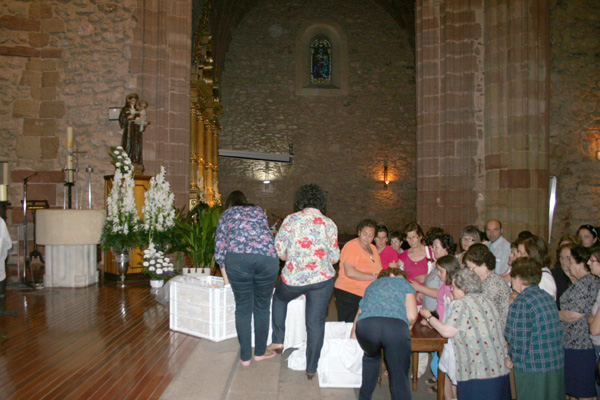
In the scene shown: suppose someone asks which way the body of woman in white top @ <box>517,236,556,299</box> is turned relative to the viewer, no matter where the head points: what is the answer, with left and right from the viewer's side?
facing to the left of the viewer

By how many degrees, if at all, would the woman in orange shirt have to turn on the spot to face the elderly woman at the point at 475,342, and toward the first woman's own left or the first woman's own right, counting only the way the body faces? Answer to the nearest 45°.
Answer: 0° — they already face them

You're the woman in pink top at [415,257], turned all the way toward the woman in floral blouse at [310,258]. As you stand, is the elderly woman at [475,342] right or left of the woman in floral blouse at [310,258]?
left

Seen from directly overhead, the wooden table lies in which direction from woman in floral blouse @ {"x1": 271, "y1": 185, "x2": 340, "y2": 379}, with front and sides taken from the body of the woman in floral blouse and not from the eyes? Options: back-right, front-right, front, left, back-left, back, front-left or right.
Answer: right

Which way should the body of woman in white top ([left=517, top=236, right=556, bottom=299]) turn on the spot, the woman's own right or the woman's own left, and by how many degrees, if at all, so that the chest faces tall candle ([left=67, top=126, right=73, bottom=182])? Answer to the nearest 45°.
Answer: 0° — they already face it

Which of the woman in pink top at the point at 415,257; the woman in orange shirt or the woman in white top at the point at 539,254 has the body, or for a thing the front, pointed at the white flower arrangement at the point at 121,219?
the woman in white top

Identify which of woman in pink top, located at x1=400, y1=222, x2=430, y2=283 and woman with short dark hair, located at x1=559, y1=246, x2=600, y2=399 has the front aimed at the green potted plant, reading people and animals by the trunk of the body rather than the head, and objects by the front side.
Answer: the woman with short dark hair

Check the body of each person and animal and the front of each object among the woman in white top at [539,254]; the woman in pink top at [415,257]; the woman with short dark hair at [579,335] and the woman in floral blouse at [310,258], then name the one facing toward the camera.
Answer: the woman in pink top

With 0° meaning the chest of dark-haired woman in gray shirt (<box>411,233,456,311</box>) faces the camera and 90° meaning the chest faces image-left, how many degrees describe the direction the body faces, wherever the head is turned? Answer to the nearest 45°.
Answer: approximately 90°

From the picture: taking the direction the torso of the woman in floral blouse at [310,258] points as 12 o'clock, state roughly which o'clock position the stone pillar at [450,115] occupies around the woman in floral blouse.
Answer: The stone pillar is roughly at 1 o'clock from the woman in floral blouse.

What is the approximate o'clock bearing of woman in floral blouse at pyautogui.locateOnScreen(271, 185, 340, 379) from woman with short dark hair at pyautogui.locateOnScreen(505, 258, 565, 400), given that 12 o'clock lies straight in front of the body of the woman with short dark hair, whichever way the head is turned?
The woman in floral blouse is roughly at 10 o'clock from the woman with short dark hair.

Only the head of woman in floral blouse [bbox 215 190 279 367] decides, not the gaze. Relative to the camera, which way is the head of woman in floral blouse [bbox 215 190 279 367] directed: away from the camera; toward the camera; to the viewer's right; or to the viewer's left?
away from the camera

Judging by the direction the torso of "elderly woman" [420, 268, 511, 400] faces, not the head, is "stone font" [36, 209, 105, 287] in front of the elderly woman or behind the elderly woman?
in front

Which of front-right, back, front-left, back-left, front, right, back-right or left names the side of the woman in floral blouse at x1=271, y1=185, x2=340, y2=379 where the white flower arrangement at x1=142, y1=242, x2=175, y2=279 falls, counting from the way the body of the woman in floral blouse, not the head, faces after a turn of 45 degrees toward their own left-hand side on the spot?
front

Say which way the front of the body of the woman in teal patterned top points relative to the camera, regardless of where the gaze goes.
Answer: away from the camera
